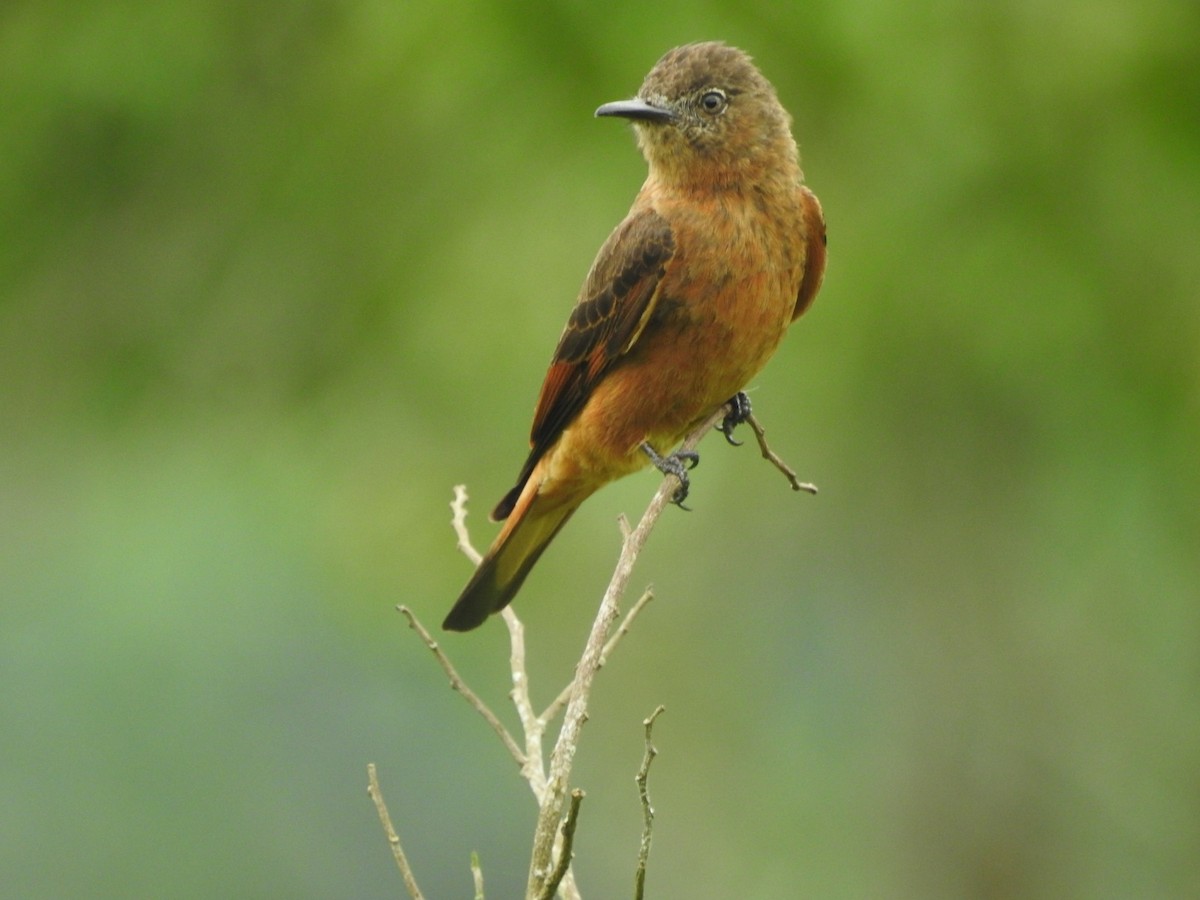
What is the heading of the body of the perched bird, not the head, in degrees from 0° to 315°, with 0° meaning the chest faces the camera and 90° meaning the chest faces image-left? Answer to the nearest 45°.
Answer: approximately 315°

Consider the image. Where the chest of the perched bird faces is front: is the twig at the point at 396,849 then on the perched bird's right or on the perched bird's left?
on the perched bird's right
